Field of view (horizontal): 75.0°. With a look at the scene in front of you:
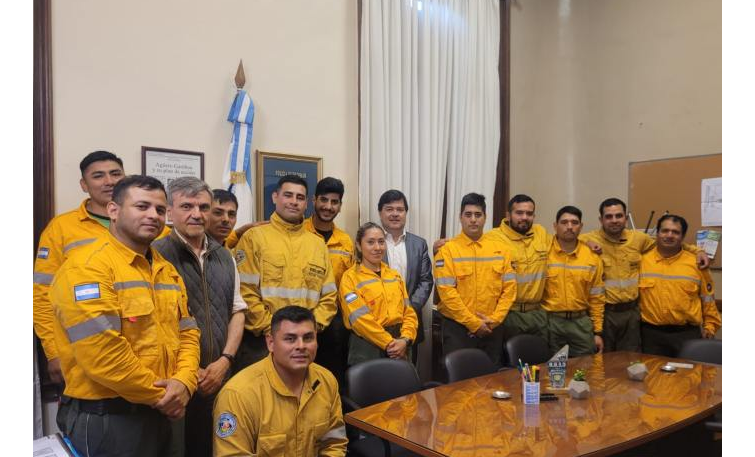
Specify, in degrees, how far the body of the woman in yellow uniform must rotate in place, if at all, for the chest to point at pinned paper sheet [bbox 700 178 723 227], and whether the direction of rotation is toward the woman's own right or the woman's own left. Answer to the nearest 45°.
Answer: approximately 90° to the woman's own left

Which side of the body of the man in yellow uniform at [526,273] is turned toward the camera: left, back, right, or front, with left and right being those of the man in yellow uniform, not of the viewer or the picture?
front

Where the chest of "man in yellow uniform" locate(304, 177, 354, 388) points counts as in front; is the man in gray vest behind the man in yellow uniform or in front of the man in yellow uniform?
in front

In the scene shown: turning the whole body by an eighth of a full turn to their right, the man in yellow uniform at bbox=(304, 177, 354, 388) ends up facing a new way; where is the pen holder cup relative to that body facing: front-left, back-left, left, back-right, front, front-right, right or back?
left

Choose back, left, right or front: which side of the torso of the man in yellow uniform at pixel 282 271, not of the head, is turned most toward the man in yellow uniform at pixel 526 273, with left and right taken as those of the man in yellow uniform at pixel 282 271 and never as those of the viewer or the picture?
left

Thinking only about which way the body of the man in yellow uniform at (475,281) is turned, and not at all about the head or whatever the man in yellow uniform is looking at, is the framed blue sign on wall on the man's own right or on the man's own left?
on the man's own right

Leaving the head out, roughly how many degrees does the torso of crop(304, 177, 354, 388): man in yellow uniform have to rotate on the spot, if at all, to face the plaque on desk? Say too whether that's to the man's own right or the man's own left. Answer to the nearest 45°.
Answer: approximately 45° to the man's own left

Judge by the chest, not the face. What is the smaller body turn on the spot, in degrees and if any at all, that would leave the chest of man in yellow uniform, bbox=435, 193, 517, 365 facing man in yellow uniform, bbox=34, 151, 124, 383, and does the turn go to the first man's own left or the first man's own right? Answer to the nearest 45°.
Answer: approximately 45° to the first man's own right

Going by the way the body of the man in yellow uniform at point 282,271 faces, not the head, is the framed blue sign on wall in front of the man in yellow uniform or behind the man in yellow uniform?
behind

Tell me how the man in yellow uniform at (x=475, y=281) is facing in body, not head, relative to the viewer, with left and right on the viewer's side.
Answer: facing the viewer

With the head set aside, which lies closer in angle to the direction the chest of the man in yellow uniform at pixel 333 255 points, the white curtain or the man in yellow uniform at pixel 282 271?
the man in yellow uniform

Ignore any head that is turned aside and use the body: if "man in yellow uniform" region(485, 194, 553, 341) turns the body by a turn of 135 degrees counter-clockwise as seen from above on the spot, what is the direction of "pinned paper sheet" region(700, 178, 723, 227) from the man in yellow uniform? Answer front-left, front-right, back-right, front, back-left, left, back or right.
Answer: front

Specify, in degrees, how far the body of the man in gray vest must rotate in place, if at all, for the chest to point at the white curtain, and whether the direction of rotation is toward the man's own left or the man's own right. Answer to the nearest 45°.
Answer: approximately 90° to the man's own left
